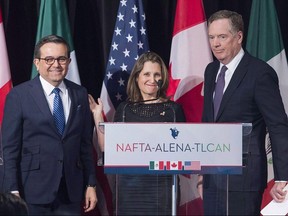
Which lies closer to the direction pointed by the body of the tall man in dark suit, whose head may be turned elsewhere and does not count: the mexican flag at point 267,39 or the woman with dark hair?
the woman with dark hair

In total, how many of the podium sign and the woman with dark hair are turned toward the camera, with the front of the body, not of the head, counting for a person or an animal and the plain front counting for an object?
2

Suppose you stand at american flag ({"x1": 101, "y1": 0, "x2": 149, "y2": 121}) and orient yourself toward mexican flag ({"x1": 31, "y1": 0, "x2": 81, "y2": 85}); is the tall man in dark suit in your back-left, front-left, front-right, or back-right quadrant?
back-left

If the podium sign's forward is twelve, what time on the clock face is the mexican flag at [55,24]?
The mexican flag is roughly at 5 o'clock from the podium sign.

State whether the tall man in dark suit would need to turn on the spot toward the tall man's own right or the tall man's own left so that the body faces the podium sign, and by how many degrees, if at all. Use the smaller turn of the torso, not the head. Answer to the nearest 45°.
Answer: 0° — they already face it

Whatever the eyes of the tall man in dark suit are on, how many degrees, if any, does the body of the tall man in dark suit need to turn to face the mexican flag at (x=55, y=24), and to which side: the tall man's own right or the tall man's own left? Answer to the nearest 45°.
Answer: approximately 90° to the tall man's own right

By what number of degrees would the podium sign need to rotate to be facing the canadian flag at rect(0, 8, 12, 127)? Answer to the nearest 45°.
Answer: approximately 135° to its right

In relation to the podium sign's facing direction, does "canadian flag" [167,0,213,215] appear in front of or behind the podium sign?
behind

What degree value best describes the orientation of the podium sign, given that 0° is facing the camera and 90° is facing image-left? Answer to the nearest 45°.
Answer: approximately 0°

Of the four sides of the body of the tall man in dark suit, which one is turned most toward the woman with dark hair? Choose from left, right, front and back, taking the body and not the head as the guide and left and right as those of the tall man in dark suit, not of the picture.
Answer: right

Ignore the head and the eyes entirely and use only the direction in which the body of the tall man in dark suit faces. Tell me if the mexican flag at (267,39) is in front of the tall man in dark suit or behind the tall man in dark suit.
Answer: behind

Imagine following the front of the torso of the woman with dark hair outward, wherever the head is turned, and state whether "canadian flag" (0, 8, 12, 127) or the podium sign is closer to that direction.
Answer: the podium sign
